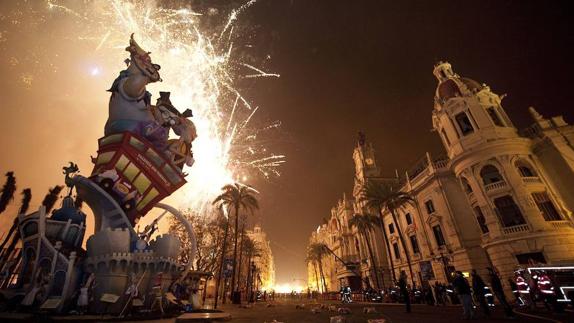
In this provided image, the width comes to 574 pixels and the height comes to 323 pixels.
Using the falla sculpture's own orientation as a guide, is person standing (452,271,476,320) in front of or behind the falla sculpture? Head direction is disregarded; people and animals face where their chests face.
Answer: in front

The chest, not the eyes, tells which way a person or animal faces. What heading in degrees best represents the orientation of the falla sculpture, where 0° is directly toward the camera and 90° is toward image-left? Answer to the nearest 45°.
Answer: approximately 315°

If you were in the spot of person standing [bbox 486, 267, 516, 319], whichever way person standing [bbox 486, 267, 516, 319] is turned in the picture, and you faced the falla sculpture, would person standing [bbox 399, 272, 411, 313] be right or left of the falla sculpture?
right

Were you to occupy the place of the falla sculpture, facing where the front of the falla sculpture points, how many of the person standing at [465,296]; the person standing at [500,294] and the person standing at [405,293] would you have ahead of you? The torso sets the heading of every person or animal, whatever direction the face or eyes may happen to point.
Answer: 3

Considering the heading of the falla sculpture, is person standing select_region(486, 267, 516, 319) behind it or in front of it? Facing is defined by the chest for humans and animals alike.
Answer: in front

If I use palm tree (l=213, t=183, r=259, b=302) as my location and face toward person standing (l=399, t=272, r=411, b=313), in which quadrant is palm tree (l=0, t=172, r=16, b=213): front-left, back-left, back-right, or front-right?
back-right

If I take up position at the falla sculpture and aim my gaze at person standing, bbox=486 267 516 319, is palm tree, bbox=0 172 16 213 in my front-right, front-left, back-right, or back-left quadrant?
back-left

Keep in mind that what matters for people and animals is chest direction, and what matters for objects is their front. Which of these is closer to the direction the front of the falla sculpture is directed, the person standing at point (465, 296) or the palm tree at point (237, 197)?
the person standing
